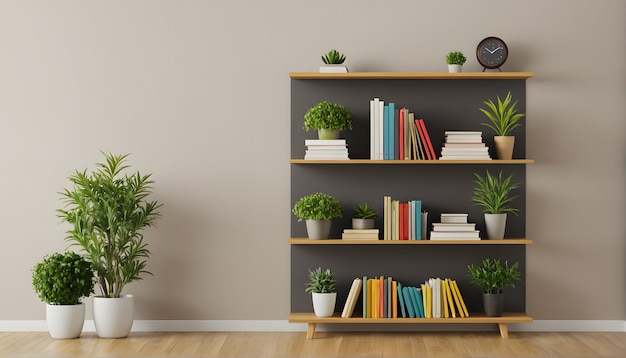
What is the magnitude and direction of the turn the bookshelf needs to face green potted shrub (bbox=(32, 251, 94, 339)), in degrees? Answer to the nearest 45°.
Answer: approximately 90° to its right

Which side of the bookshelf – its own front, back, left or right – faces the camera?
front

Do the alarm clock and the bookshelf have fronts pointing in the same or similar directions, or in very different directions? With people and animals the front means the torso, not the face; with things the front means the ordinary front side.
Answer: same or similar directions

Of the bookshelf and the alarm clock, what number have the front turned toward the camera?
2
